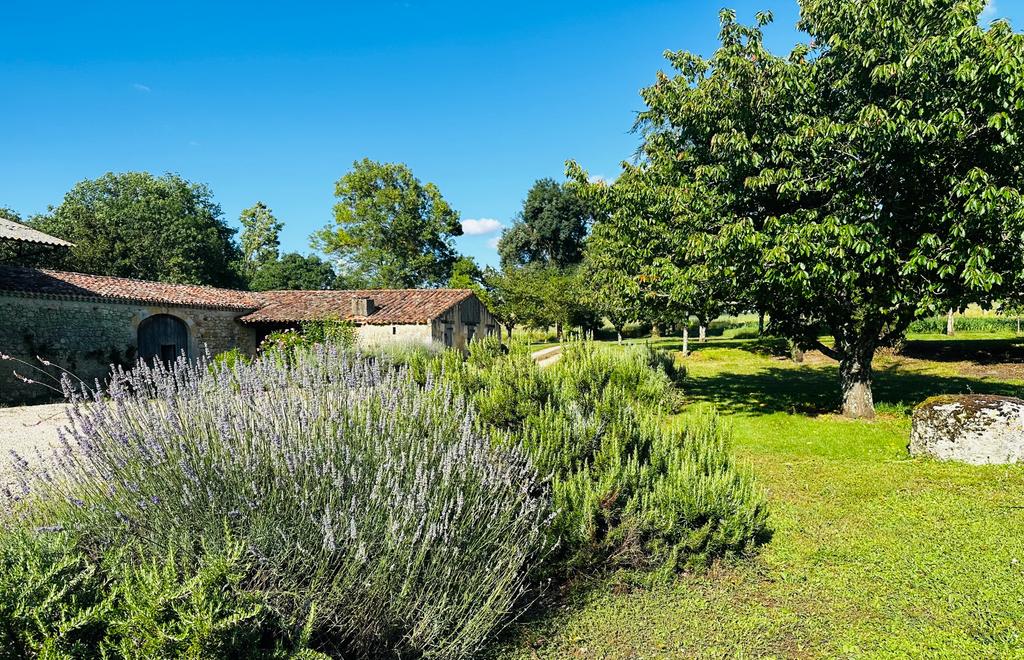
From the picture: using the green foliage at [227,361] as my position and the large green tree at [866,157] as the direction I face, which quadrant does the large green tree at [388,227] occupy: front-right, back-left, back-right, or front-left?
back-left

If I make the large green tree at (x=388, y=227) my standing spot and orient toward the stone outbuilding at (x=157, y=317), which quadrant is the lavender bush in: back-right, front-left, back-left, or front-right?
front-left

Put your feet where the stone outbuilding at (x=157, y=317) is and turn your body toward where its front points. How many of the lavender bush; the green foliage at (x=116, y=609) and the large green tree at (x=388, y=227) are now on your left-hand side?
1

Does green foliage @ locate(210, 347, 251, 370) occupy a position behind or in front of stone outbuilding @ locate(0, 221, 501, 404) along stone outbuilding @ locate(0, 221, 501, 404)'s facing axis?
in front

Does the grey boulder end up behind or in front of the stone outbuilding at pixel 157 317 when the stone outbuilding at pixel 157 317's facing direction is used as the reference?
in front

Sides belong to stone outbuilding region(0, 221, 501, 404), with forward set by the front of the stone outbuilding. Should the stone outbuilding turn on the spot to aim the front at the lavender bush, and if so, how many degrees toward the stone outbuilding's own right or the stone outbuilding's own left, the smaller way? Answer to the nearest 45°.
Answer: approximately 45° to the stone outbuilding's own right

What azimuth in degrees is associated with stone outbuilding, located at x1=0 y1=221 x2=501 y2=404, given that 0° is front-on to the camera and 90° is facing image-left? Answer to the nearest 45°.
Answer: approximately 315°

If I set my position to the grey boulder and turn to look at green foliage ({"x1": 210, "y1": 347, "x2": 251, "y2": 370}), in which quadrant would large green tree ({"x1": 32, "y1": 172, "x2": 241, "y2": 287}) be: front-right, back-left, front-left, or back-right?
front-right

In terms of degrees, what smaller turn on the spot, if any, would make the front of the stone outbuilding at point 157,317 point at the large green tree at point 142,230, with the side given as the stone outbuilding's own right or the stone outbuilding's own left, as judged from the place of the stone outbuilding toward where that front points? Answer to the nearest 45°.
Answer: approximately 135° to the stone outbuilding's own left
